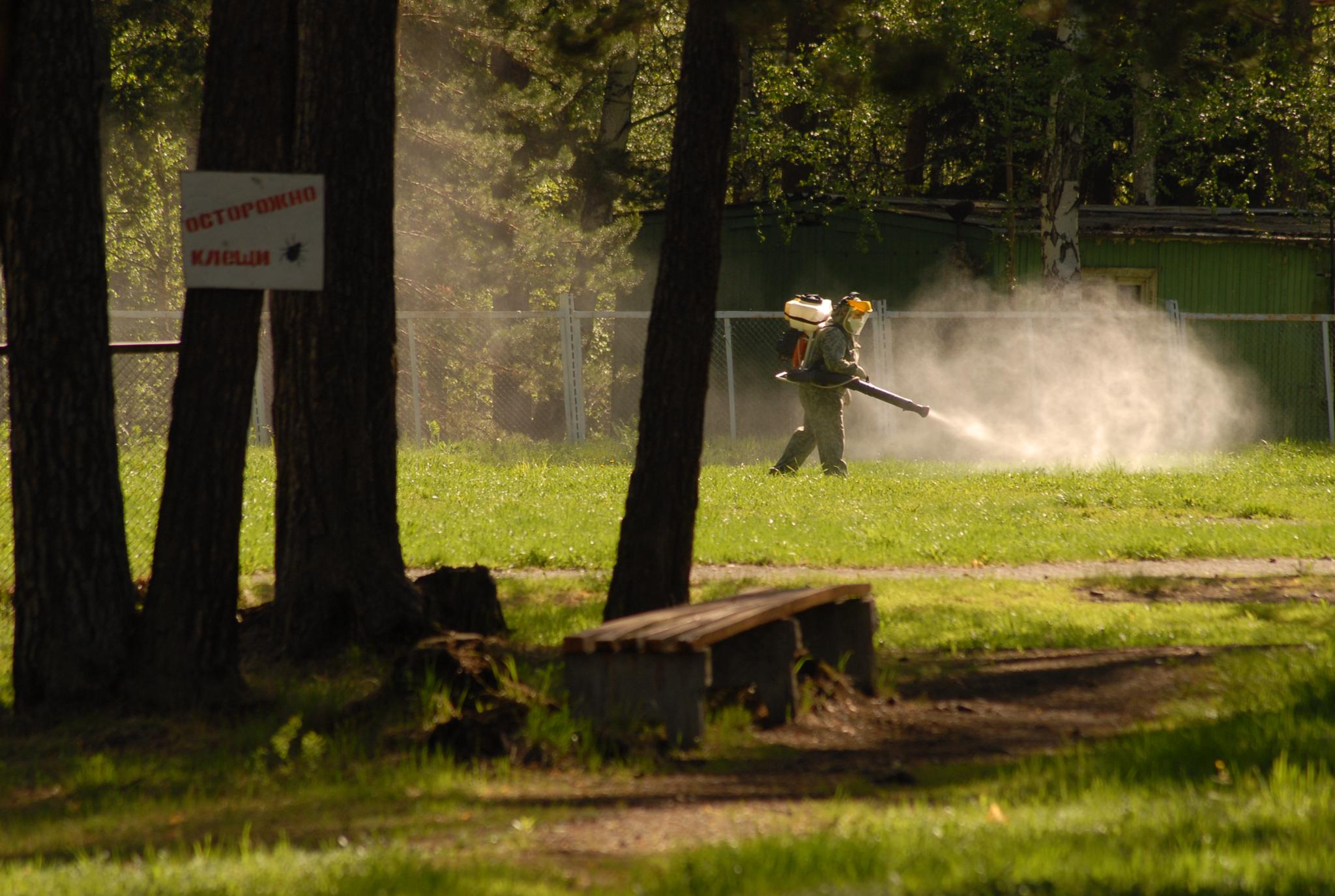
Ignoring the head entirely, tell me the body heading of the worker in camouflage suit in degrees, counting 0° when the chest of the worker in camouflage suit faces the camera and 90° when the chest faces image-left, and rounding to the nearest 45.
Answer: approximately 270°

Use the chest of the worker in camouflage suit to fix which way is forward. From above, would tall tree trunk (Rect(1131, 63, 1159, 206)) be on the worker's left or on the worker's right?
on the worker's left

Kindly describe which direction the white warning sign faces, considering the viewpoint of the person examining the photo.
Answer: facing the viewer

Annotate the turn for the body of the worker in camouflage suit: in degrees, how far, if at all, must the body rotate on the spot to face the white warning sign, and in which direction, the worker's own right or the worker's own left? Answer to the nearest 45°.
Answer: approximately 90° to the worker's own right

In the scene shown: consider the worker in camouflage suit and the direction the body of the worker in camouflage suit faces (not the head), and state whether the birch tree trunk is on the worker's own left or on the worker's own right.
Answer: on the worker's own left

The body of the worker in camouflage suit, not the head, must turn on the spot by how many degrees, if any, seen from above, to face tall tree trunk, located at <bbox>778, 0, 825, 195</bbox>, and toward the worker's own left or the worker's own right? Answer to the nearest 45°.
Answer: approximately 90° to the worker's own left

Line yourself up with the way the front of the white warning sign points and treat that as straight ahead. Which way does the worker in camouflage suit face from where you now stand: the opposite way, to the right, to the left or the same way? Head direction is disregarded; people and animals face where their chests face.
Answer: to the left

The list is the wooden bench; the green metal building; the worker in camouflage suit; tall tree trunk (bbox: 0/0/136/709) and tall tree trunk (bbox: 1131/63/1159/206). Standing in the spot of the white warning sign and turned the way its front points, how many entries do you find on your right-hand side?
1

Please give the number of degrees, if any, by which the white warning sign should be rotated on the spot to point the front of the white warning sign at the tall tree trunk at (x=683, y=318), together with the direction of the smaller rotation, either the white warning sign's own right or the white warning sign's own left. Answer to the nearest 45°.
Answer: approximately 90° to the white warning sign's own left

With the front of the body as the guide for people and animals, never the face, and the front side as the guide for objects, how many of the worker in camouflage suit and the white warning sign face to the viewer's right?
1

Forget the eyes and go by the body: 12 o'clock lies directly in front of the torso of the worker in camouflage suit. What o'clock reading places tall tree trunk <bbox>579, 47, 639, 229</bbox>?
The tall tree trunk is roughly at 8 o'clock from the worker in camouflage suit.

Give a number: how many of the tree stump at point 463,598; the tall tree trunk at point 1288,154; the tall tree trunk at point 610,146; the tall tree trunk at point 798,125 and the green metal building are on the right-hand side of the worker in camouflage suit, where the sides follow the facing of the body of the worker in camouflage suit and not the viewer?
1

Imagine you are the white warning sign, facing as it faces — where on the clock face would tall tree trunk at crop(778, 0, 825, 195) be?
The tall tree trunk is roughly at 7 o'clock from the white warning sign.

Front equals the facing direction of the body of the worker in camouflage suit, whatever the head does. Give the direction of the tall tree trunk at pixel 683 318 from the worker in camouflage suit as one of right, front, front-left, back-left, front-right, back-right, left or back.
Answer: right

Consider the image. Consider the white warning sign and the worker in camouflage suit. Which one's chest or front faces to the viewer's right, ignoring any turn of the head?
the worker in camouflage suit

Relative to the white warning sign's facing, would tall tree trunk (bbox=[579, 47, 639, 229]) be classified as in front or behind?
behind
